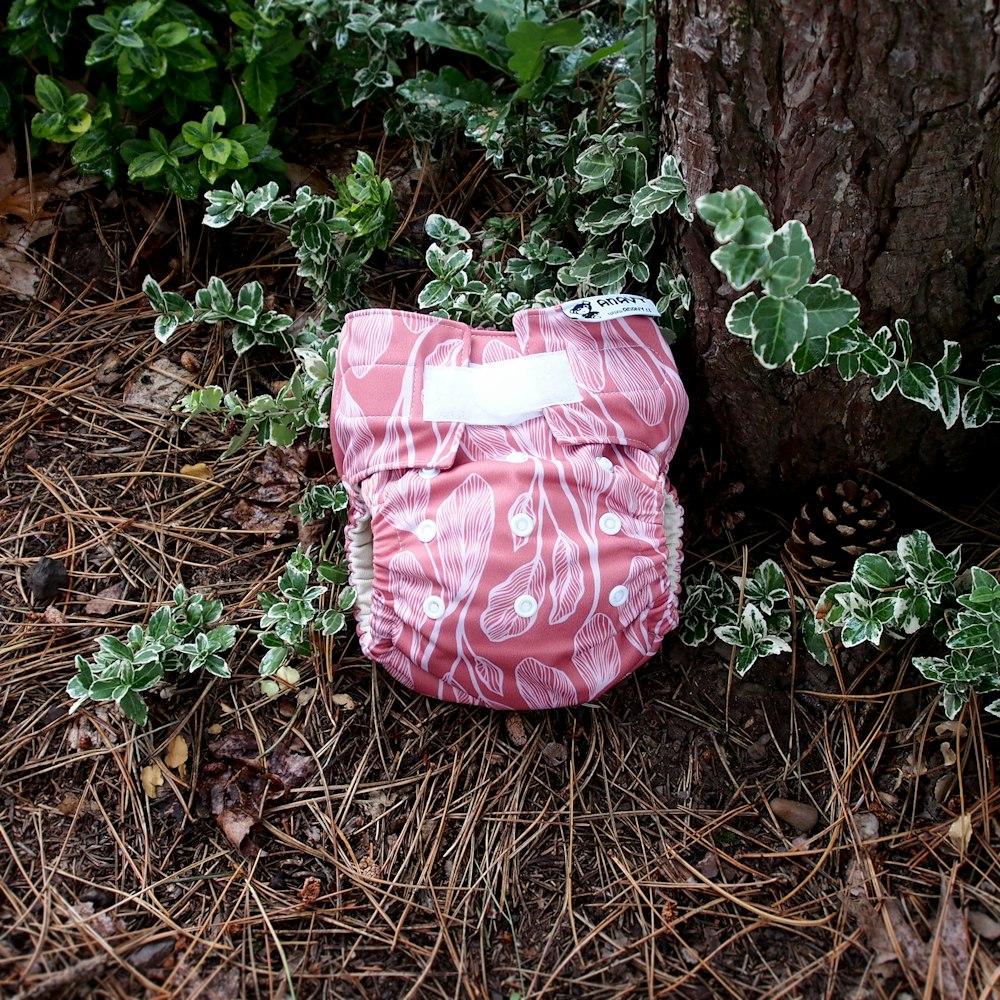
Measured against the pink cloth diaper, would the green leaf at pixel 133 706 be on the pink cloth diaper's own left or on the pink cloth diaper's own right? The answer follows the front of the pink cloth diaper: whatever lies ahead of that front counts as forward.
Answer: on the pink cloth diaper's own right

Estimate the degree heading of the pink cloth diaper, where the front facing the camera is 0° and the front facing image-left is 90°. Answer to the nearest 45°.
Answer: approximately 0°

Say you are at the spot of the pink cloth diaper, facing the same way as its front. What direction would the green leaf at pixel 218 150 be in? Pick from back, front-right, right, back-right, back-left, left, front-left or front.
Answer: back-right

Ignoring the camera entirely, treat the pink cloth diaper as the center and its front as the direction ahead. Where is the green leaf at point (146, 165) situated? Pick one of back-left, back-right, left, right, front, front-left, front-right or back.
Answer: back-right

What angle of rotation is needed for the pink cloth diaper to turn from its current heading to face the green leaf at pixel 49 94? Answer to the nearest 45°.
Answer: approximately 135° to its right

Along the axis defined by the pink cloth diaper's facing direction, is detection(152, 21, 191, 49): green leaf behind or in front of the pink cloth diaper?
behind
